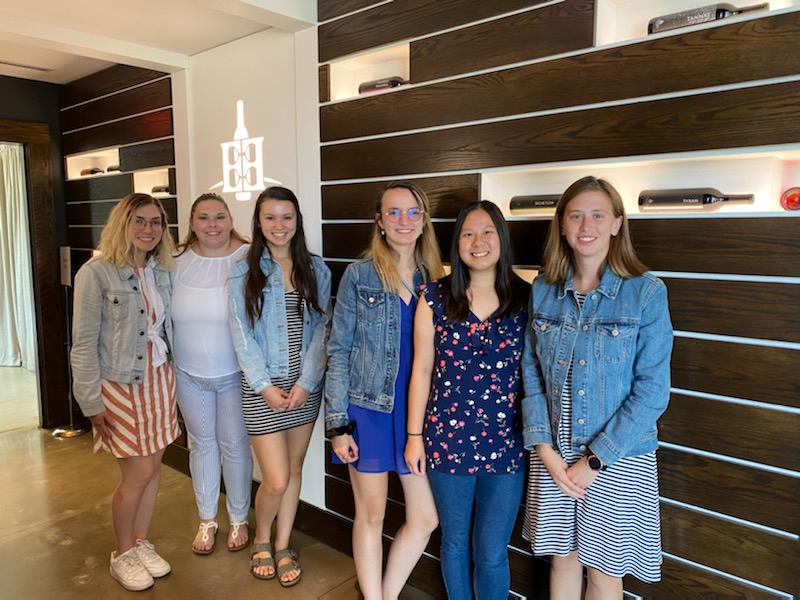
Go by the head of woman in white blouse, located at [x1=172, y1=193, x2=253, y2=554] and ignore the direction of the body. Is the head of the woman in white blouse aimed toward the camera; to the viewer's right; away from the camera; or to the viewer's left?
toward the camera

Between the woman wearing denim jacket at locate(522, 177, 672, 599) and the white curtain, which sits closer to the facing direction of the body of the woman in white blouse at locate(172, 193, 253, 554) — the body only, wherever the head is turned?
the woman wearing denim jacket

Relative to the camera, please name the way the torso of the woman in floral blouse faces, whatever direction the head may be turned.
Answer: toward the camera

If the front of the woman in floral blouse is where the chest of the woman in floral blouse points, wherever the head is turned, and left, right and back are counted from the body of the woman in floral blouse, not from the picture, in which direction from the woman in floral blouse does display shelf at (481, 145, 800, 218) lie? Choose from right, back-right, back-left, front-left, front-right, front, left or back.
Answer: left

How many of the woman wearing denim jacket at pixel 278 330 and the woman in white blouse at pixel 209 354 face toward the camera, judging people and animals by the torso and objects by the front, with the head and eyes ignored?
2

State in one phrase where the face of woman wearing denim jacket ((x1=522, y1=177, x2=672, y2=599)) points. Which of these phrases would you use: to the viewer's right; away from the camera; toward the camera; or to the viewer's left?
toward the camera

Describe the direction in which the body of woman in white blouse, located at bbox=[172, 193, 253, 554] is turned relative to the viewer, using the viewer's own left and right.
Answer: facing the viewer

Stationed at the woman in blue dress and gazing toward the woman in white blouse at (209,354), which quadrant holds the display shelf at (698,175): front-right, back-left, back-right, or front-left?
back-right

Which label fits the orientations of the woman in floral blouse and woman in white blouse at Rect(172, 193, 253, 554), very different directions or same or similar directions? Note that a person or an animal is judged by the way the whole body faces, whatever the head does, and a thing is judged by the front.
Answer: same or similar directions
